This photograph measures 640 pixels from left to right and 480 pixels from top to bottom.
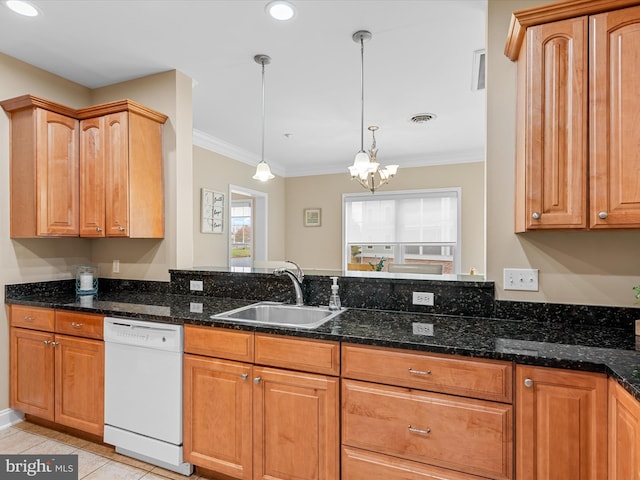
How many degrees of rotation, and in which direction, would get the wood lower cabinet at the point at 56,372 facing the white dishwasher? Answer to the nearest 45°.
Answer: approximately 90° to its left

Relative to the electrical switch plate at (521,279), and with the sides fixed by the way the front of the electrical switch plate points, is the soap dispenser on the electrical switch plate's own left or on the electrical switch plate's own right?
on the electrical switch plate's own right

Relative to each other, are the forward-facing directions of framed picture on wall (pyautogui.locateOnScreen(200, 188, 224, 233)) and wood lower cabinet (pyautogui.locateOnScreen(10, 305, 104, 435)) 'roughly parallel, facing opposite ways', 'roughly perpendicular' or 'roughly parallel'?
roughly perpendicular

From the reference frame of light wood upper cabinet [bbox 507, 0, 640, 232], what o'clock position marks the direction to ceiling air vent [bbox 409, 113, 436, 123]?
The ceiling air vent is roughly at 5 o'clock from the light wood upper cabinet.

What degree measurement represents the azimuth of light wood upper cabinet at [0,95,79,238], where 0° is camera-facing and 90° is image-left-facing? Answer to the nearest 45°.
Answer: approximately 315°

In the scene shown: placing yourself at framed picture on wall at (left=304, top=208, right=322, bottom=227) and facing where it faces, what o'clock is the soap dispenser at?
The soap dispenser is roughly at 12 o'clock from the framed picture on wall.

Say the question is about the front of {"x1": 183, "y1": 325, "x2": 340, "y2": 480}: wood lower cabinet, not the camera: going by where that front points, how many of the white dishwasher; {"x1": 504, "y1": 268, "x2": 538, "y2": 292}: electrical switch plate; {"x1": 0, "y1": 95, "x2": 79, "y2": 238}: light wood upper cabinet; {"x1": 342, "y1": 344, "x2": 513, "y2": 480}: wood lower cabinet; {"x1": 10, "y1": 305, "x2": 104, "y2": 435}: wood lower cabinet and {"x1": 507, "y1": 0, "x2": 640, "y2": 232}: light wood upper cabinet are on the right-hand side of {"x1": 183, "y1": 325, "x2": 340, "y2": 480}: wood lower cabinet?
3

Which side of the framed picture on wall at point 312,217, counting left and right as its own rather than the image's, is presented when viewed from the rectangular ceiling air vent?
front

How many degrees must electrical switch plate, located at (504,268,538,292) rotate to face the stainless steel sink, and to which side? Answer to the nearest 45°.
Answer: approximately 90° to its right

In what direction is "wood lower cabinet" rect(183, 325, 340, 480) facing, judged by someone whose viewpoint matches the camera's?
facing the viewer and to the left of the viewer

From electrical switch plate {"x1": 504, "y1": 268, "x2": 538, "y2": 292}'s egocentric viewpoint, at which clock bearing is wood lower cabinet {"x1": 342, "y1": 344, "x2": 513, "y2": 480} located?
The wood lower cabinet is roughly at 1 o'clock from the electrical switch plate.

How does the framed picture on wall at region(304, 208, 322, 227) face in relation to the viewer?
toward the camera
